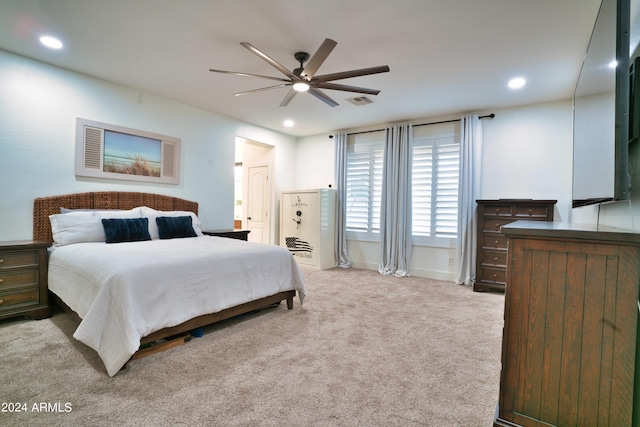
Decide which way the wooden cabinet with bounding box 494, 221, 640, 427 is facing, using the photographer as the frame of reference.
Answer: facing to the left of the viewer

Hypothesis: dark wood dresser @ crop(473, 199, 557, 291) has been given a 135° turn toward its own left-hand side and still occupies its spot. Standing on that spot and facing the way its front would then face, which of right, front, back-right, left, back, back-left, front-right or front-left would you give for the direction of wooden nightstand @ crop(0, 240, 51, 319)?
back

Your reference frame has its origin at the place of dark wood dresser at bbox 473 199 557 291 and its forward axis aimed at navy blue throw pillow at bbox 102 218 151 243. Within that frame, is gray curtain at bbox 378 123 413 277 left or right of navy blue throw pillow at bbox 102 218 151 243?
right

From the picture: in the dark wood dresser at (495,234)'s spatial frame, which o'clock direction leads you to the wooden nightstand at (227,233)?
The wooden nightstand is roughly at 2 o'clock from the dark wood dresser.

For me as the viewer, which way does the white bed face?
facing the viewer and to the right of the viewer

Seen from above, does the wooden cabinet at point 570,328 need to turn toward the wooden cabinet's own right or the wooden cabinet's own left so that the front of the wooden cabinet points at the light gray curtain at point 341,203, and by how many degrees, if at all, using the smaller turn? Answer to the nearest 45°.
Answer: approximately 45° to the wooden cabinet's own right

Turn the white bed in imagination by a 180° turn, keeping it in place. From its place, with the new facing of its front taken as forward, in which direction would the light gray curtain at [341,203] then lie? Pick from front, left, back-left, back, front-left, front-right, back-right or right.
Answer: right

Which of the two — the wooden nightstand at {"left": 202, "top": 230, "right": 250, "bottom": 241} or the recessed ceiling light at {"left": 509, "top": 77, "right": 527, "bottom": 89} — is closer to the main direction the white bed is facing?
the recessed ceiling light

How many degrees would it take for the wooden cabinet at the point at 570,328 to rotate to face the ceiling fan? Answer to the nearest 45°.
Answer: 0° — it already faces it

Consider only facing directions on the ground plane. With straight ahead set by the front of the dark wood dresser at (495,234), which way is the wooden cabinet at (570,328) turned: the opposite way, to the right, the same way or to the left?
to the right

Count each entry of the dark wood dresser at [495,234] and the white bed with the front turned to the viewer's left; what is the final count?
0

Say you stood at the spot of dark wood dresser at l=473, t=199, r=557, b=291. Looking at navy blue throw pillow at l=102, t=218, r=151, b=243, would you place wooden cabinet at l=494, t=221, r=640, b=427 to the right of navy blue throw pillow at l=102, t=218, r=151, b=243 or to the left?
left

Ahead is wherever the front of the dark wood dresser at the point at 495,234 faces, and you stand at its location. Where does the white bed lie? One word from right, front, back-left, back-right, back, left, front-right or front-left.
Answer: front-right

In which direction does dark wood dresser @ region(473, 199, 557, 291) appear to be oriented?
toward the camera

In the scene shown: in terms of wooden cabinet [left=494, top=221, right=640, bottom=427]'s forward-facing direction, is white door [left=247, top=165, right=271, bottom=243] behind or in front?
in front

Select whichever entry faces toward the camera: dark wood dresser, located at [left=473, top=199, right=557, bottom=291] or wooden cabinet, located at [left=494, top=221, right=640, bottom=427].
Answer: the dark wood dresser

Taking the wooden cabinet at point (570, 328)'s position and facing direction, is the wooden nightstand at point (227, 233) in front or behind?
in front

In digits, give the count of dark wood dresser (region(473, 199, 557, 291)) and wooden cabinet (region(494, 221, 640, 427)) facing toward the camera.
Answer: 1
